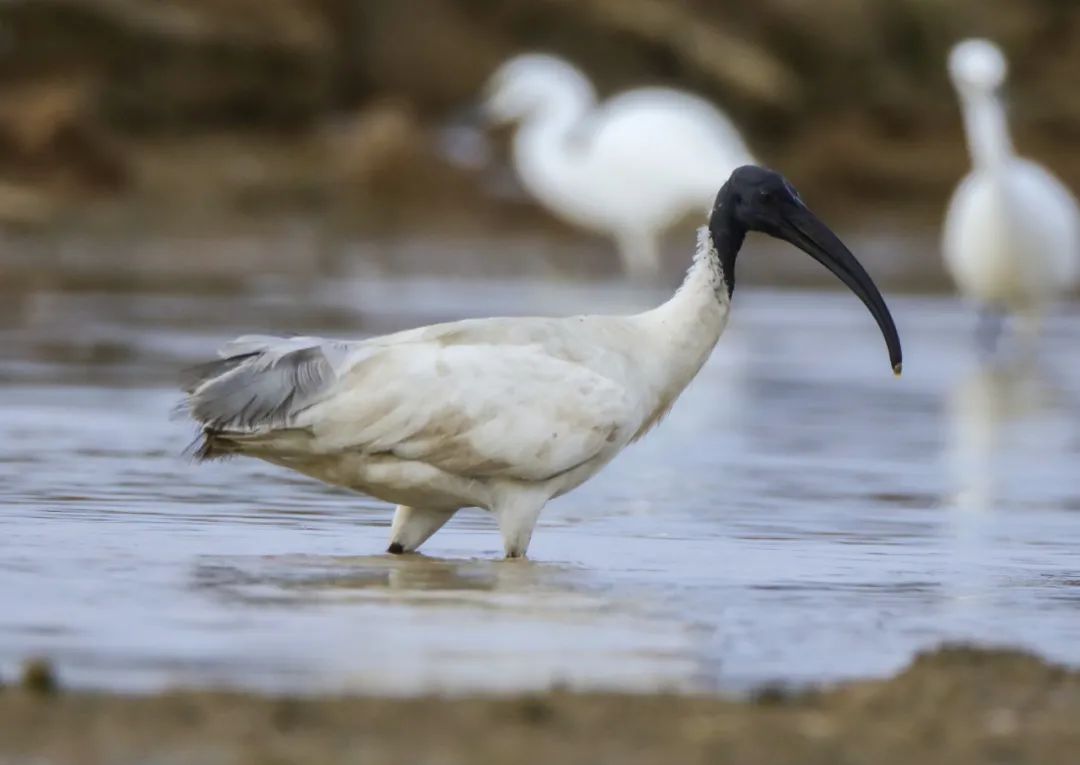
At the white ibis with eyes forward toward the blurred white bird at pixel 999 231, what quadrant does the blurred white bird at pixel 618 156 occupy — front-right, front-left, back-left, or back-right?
front-left

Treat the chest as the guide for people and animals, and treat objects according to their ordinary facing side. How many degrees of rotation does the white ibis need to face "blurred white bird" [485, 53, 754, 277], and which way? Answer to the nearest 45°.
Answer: approximately 90° to its left

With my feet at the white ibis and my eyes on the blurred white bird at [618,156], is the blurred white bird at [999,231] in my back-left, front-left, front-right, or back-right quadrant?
front-right

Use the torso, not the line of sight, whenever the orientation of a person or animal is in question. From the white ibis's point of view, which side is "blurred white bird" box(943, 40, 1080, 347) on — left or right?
on its left

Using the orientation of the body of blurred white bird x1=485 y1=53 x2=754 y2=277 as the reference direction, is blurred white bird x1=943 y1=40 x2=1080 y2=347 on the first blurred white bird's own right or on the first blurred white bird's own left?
on the first blurred white bird's own left

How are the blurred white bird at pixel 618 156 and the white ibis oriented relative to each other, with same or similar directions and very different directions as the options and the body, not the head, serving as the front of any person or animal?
very different directions

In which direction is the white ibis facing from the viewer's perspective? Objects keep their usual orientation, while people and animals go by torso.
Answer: to the viewer's right

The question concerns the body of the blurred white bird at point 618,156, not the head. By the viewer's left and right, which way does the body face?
facing to the left of the viewer

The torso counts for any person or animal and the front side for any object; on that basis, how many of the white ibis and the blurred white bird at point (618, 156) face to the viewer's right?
1

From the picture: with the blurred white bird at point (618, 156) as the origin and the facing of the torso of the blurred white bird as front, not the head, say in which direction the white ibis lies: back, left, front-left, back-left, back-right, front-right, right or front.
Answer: left
